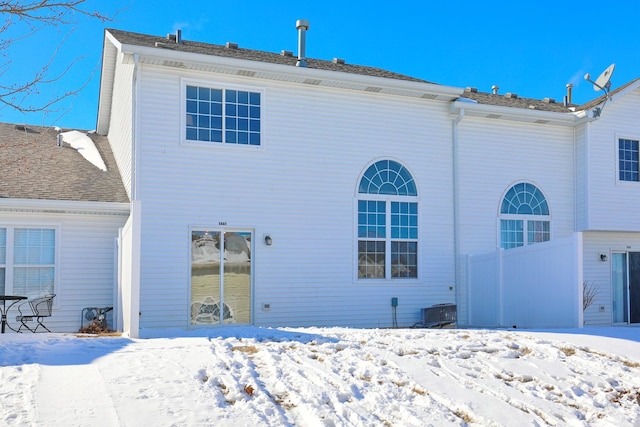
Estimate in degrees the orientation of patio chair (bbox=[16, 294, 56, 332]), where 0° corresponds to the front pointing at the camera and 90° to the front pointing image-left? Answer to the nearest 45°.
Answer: approximately 90°

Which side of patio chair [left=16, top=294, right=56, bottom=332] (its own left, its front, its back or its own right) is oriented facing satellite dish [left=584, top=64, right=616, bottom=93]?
back

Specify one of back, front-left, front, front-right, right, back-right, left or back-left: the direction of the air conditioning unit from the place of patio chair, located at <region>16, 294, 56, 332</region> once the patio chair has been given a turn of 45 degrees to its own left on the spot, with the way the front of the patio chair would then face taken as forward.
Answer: back-left

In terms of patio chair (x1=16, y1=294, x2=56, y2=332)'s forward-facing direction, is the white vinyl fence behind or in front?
behind
